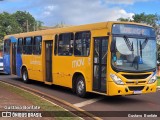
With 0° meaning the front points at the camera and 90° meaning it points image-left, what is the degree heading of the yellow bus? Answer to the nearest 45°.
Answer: approximately 315°
